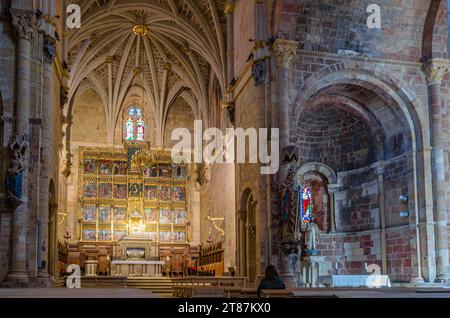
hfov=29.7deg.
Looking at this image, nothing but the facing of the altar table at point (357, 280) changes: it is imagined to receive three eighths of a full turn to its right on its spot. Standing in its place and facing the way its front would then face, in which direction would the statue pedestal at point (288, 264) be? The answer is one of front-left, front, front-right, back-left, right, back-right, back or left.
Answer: left

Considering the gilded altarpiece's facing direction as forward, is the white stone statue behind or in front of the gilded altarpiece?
in front

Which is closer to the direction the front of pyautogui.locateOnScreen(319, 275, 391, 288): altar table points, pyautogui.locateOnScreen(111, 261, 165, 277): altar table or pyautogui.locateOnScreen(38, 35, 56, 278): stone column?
the stone column

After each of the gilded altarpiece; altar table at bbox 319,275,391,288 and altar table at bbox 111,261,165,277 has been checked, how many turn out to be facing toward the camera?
3

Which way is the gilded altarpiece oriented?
toward the camera

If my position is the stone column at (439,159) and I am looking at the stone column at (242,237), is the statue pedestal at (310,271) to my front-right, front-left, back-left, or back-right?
front-left

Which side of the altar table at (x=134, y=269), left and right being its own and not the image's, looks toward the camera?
front

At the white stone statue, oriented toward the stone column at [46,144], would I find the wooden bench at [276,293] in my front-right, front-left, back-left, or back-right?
front-left

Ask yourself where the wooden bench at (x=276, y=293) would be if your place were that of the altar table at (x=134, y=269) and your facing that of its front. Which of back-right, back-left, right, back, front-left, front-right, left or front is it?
front

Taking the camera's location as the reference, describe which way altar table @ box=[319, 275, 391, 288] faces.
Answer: facing the viewer

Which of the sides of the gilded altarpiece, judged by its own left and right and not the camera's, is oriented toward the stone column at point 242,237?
front

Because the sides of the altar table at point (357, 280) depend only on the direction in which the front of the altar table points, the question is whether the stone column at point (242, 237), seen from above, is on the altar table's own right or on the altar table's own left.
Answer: on the altar table's own right

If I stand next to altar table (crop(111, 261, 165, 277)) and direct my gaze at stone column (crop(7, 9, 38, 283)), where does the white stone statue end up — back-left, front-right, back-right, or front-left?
front-left

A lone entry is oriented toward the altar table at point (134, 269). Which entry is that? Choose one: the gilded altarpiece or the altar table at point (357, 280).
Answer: the gilded altarpiece

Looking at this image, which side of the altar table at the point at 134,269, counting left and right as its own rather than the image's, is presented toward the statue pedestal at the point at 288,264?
front
